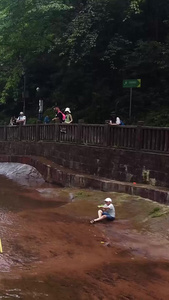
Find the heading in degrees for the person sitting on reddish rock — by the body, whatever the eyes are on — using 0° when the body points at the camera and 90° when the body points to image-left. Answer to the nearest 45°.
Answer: approximately 90°

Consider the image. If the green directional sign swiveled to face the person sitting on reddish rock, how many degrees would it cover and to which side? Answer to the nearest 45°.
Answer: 0° — it already faces them

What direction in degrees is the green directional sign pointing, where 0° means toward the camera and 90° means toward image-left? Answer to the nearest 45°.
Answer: approximately 0°

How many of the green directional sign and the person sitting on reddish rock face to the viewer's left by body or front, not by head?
1

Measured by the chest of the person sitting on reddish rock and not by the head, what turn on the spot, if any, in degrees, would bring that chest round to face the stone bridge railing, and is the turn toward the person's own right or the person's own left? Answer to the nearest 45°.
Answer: approximately 90° to the person's own right

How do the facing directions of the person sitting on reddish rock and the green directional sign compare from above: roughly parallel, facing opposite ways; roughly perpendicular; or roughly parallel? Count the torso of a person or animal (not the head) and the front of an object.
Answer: roughly perpendicular

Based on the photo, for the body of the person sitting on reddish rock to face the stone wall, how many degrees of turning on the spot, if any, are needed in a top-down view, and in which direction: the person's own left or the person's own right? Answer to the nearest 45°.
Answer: approximately 90° to the person's own right
